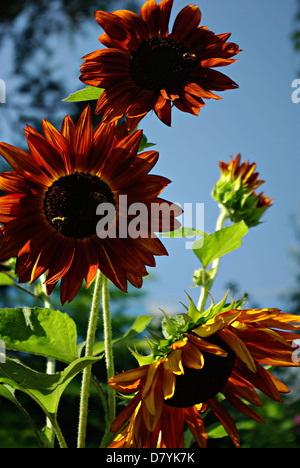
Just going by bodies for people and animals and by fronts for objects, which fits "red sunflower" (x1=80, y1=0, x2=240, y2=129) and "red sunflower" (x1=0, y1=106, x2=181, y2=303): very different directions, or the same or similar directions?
same or similar directions

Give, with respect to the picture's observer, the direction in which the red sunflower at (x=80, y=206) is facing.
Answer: facing the viewer

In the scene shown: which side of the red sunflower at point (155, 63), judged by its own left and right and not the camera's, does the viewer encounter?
front

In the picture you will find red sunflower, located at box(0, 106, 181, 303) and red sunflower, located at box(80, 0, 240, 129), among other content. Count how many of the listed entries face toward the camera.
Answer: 2
